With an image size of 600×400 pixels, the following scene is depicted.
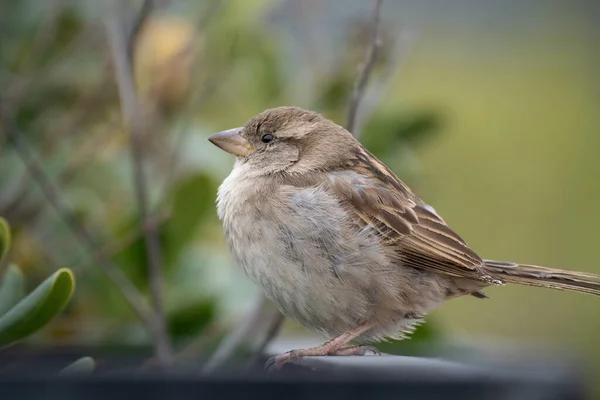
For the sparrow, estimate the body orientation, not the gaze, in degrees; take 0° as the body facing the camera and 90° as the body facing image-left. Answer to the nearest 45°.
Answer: approximately 90°

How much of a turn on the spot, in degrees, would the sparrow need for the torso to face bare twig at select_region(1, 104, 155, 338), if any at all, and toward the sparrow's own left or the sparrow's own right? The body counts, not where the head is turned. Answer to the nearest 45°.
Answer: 0° — it already faces it

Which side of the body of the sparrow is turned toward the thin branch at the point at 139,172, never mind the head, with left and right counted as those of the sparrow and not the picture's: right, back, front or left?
front

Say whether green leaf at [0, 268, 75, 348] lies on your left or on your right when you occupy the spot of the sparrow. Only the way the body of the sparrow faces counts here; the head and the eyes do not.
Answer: on your right
